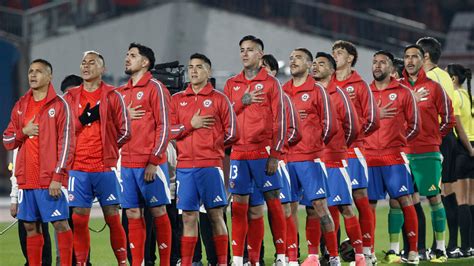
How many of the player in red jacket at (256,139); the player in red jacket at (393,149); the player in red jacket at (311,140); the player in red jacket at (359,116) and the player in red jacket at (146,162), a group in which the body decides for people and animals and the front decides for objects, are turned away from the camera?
0

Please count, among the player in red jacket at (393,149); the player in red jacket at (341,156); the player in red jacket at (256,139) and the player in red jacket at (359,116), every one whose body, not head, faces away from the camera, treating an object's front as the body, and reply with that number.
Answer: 0

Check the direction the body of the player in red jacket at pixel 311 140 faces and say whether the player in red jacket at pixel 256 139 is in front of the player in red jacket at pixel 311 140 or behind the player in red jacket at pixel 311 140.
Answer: in front

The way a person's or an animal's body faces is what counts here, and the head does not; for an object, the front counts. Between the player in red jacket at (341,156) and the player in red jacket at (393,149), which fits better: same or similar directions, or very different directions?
same or similar directions

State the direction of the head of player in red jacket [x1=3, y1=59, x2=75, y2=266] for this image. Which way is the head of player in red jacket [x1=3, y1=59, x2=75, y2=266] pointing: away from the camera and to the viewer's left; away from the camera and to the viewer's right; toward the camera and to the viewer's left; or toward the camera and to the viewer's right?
toward the camera and to the viewer's left

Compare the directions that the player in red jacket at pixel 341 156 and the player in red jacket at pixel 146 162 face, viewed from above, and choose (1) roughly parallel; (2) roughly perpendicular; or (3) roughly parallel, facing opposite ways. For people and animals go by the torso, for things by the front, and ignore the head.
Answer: roughly parallel

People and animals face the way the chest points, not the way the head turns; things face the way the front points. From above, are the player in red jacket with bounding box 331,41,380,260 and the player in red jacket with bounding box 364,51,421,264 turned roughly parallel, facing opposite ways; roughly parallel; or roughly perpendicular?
roughly parallel

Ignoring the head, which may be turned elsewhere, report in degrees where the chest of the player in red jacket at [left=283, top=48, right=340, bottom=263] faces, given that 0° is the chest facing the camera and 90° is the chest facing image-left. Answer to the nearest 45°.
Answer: approximately 45°

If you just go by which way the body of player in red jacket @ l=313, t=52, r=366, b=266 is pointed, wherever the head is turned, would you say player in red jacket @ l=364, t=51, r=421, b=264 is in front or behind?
behind

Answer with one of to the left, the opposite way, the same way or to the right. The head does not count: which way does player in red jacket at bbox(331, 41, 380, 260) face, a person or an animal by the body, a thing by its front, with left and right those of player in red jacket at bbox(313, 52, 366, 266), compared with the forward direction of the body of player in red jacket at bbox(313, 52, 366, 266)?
the same way

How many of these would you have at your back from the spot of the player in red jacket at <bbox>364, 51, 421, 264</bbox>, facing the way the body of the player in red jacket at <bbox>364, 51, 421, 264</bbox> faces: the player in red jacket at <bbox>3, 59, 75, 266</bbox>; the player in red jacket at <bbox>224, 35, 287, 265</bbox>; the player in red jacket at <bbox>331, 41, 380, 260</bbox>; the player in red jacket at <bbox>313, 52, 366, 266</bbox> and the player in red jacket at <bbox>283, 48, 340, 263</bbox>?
0

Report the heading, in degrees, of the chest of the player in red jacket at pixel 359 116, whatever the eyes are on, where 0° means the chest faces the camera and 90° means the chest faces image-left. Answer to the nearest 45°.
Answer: approximately 45°

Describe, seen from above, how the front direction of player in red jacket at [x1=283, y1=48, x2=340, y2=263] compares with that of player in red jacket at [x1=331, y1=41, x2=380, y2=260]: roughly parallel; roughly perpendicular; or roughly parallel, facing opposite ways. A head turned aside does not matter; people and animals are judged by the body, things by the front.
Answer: roughly parallel

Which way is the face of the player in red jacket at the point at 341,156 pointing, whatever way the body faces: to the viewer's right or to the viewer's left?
to the viewer's left

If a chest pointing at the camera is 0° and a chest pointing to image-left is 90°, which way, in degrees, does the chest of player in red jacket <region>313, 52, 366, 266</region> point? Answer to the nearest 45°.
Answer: approximately 45°
